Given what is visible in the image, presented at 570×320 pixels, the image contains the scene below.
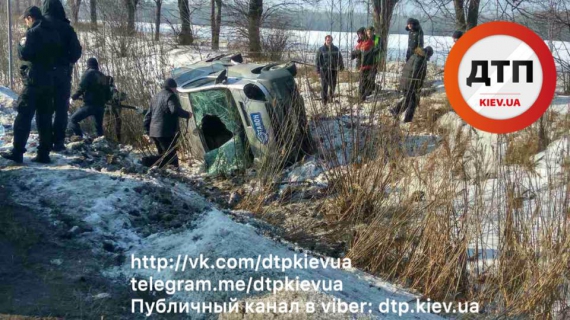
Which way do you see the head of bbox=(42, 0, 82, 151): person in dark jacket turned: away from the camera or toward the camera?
away from the camera

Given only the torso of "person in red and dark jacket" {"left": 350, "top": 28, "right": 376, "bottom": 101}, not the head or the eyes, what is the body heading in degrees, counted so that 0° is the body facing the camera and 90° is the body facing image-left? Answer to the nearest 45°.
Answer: approximately 45°

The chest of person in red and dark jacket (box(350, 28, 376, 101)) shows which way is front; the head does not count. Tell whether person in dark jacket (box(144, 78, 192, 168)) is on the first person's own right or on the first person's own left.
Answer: on the first person's own right

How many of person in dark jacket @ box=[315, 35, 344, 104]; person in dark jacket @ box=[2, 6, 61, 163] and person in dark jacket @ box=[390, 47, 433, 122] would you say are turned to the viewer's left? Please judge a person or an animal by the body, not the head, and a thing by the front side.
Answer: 1

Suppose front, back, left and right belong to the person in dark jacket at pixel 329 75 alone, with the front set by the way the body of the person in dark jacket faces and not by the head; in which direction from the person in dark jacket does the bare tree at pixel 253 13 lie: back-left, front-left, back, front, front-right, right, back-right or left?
back
